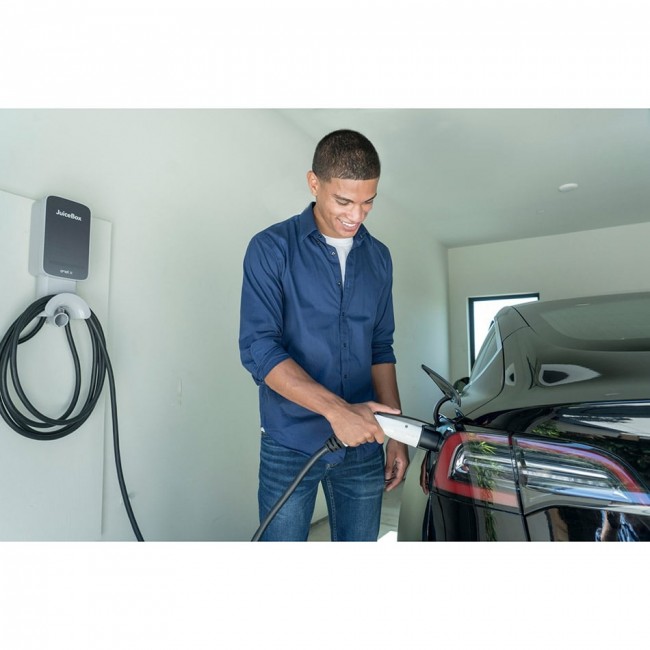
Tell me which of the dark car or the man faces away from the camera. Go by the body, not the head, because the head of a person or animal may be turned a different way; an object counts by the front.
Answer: the dark car

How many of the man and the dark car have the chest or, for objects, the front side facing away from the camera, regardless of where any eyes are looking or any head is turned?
1

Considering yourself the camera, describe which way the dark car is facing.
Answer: facing away from the viewer

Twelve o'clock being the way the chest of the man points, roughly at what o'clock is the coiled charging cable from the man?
The coiled charging cable is roughly at 5 o'clock from the man.

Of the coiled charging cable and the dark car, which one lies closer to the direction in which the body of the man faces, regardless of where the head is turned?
the dark car

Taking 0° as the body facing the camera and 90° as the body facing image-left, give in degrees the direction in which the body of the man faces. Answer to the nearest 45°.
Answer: approximately 315°

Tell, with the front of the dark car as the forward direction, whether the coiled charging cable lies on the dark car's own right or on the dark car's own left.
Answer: on the dark car's own left
